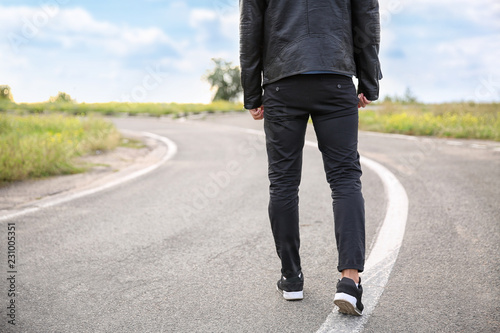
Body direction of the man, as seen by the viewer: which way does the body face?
away from the camera

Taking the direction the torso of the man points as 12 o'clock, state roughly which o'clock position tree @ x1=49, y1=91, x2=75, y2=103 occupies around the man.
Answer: The tree is roughly at 11 o'clock from the man.

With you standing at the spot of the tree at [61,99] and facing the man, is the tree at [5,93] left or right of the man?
right

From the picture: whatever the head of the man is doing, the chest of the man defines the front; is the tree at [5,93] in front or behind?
in front

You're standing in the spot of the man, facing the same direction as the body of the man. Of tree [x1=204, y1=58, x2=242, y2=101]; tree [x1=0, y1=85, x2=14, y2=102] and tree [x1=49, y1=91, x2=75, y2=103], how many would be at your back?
0

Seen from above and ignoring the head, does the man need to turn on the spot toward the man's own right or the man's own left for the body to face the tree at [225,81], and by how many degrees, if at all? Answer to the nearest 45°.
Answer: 0° — they already face it
